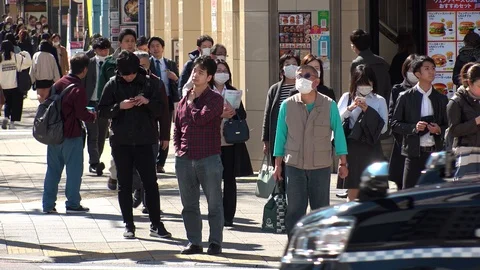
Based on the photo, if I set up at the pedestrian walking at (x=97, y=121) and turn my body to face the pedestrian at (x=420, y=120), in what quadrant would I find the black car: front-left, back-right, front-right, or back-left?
front-right

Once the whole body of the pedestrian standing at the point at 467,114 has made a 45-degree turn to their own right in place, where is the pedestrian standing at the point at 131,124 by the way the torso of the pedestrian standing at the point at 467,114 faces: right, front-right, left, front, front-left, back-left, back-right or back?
right

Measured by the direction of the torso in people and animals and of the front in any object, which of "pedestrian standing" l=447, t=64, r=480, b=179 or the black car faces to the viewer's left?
the black car

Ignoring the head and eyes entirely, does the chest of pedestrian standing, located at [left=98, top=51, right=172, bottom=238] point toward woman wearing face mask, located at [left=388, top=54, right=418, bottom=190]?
no

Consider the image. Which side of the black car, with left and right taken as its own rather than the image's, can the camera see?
left

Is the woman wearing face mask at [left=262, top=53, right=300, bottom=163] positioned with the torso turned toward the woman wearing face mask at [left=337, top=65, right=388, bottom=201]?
no

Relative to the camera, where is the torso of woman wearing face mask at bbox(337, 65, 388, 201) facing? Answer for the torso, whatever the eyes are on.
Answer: toward the camera

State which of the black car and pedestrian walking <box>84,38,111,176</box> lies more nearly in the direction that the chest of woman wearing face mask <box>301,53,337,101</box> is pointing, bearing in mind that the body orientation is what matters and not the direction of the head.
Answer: the black car

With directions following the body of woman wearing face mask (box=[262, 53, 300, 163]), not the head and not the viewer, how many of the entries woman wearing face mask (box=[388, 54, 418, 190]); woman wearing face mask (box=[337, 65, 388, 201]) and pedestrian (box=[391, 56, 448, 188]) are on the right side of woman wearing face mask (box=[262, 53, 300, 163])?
0

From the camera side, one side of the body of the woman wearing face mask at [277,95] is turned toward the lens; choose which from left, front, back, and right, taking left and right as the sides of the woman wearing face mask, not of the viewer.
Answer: front

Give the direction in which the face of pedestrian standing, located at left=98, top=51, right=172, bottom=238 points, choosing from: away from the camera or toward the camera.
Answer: toward the camera

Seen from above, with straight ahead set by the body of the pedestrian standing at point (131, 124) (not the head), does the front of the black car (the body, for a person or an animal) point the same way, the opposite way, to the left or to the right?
to the right

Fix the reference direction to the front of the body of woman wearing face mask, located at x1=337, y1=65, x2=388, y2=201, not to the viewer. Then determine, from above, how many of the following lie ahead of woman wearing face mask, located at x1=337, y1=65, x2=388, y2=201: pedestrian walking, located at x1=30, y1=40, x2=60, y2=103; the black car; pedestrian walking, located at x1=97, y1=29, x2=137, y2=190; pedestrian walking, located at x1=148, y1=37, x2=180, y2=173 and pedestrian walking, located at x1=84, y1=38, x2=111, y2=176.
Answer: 1
